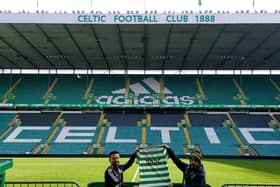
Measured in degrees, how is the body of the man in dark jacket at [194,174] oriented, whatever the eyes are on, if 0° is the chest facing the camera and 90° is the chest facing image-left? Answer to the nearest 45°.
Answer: approximately 45°

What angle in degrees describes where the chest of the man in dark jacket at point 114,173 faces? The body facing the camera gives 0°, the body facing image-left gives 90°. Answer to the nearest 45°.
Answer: approximately 315°
